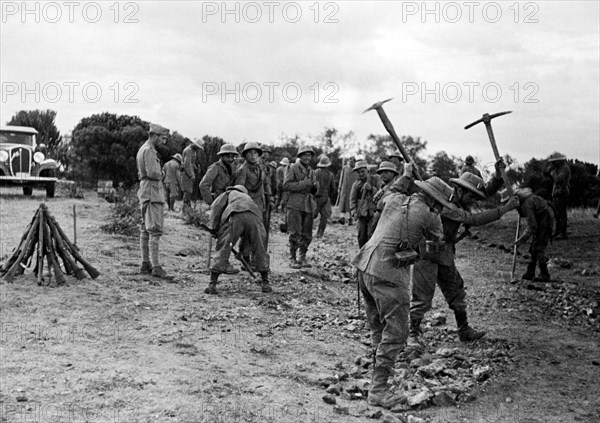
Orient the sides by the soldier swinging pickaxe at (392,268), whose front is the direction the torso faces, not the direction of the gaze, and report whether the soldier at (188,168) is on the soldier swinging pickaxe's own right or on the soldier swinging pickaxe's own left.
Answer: on the soldier swinging pickaxe's own left

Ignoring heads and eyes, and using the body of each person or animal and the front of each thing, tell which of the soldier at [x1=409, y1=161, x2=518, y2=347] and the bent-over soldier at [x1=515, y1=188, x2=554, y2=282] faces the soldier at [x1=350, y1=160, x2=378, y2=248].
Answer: the bent-over soldier

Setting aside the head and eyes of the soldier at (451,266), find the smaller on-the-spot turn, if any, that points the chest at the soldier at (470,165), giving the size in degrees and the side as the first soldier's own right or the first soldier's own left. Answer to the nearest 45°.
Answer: approximately 90° to the first soldier's own left

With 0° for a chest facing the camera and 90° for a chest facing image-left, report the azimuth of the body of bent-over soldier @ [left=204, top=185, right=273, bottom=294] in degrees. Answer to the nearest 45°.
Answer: approximately 180°

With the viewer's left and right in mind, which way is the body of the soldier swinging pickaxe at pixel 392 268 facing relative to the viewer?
facing away from the viewer and to the right of the viewer

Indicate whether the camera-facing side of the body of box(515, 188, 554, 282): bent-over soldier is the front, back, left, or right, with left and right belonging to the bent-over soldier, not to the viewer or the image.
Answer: left

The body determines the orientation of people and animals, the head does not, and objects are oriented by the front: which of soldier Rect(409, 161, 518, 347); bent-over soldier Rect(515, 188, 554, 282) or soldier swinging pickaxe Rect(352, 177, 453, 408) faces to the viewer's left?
bent-over soldier Rect(515, 188, 554, 282)

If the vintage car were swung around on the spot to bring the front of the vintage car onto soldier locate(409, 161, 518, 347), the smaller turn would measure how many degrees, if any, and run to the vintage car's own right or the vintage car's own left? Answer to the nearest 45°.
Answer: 0° — it already faces them

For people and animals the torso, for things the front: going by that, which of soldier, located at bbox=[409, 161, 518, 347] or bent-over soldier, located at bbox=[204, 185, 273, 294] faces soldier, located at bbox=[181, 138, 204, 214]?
the bent-over soldier

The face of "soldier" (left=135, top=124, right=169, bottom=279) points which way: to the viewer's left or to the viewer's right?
to the viewer's right

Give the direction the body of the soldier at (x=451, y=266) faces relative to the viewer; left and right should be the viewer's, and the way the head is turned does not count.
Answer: facing to the right of the viewer

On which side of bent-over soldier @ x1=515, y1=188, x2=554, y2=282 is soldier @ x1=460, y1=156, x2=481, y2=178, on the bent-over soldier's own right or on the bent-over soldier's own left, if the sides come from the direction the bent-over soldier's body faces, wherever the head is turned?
on the bent-over soldier's own right

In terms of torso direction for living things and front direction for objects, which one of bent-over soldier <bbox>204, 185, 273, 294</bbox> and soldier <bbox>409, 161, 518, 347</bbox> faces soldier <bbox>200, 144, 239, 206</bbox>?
the bent-over soldier

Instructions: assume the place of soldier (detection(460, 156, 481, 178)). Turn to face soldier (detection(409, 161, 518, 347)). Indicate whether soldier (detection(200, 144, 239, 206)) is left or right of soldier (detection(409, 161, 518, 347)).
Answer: right
